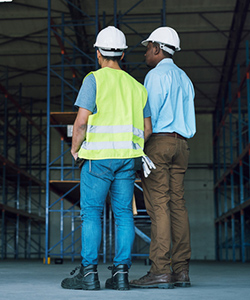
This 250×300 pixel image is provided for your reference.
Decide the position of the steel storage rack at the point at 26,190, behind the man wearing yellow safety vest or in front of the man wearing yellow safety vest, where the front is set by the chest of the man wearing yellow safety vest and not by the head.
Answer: in front

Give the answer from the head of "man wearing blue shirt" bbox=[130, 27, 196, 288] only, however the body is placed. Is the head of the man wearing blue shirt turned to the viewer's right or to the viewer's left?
to the viewer's left

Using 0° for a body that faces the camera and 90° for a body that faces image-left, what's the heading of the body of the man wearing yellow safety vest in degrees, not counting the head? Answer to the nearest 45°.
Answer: approximately 135°

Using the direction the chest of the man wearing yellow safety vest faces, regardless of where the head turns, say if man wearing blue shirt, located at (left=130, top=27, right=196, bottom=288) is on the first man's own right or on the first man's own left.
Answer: on the first man's own right

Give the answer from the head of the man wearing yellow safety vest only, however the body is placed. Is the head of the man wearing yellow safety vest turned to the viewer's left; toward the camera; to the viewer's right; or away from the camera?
away from the camera

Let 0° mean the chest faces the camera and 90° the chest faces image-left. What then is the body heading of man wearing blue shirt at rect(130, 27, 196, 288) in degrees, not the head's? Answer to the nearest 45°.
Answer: approximately 135°

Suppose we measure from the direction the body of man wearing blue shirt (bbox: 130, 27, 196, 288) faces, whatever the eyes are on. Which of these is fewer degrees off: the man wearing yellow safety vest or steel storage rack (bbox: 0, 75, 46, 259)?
the steel storage rack

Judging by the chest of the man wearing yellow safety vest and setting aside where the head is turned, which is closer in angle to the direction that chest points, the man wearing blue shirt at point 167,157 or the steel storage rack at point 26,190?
the steel storage rack
